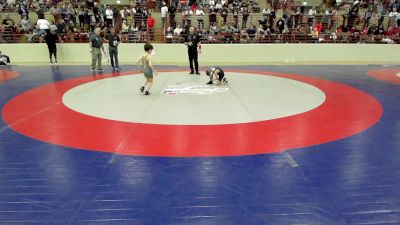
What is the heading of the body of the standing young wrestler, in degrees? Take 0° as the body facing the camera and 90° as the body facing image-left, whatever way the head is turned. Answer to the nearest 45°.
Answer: approximately 225°

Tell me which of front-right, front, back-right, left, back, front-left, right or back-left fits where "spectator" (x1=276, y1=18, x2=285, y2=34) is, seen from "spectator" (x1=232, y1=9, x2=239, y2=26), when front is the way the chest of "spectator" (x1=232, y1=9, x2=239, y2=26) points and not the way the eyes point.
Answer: left

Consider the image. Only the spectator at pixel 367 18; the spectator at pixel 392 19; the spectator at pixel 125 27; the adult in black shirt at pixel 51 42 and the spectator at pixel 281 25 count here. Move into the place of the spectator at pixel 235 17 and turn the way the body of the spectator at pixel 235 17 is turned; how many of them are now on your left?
3

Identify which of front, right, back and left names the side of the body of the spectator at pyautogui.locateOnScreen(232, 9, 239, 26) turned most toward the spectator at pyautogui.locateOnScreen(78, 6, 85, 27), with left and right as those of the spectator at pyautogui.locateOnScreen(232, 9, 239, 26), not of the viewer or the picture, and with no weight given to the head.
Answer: right

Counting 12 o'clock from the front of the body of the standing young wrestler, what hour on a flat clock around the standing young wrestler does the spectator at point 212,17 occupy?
The spectator is roughly at 11 o'clock from the standing young wrestler.

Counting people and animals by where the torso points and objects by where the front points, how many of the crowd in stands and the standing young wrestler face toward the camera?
1

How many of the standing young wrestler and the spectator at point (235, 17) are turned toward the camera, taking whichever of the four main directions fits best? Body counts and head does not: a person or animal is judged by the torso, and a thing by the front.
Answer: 1

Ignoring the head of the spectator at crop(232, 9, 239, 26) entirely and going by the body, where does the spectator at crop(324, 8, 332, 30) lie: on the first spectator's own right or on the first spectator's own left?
on the first spectator's own left

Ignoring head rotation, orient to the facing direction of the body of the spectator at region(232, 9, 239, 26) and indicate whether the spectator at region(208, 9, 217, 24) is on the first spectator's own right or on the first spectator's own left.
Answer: on the first spectator's own right

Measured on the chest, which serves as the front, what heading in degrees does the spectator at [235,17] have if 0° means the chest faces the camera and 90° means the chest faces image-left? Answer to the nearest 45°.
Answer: approximately 0°
